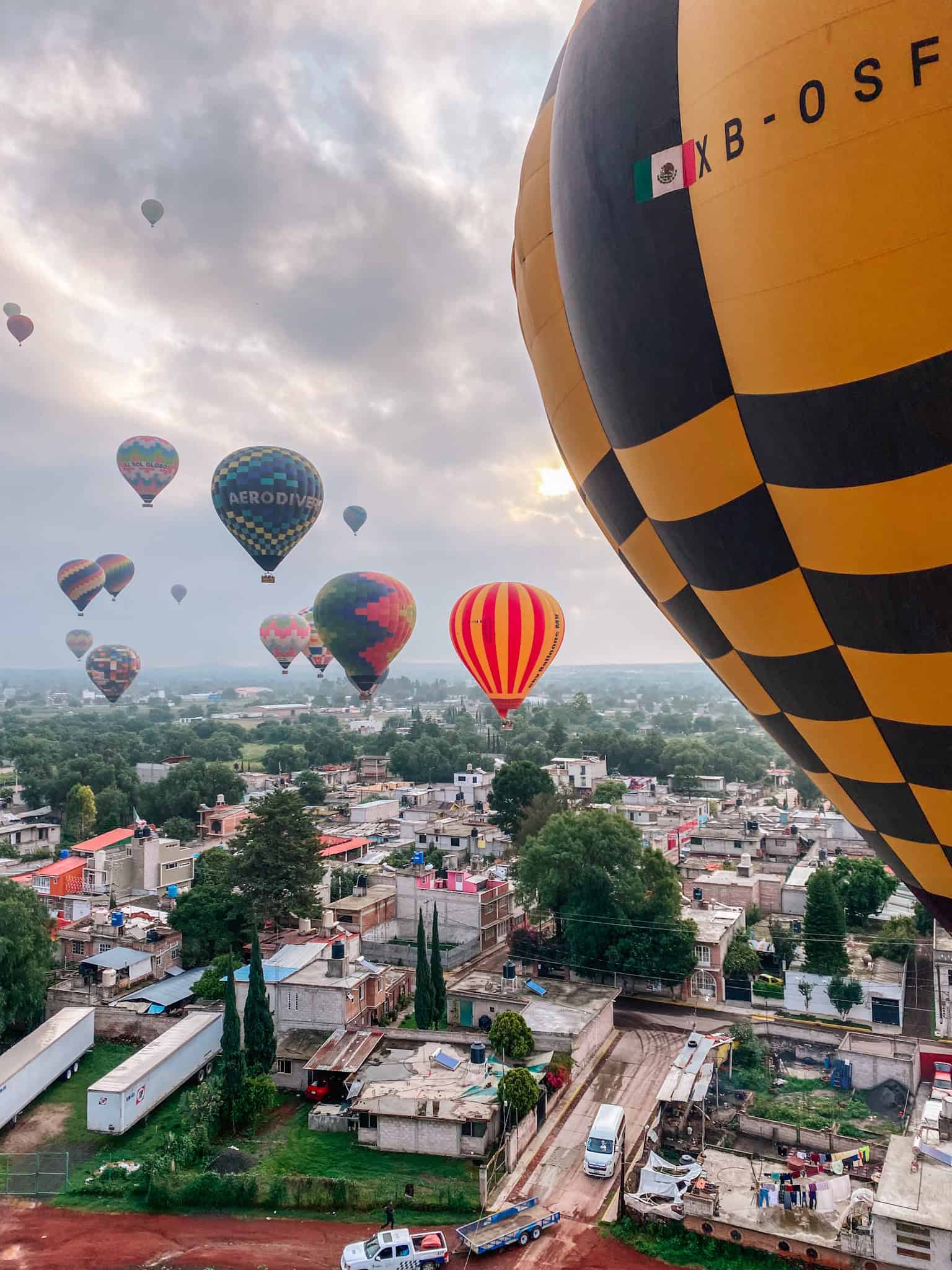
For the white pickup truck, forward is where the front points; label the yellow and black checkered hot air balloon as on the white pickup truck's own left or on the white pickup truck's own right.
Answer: on the white pickup truck's own left

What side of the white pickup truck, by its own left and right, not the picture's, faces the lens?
left

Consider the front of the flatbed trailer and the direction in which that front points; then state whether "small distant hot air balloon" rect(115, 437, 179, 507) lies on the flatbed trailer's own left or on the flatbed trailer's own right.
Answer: on the flatbed trailer's own right

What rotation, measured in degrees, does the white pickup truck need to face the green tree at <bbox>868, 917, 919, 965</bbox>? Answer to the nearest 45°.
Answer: approximately 135° to its right

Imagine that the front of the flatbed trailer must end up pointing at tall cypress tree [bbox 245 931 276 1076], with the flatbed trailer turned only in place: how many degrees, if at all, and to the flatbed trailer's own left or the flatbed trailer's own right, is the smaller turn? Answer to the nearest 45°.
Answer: approximately 90° to the flatbed trailer's own right
